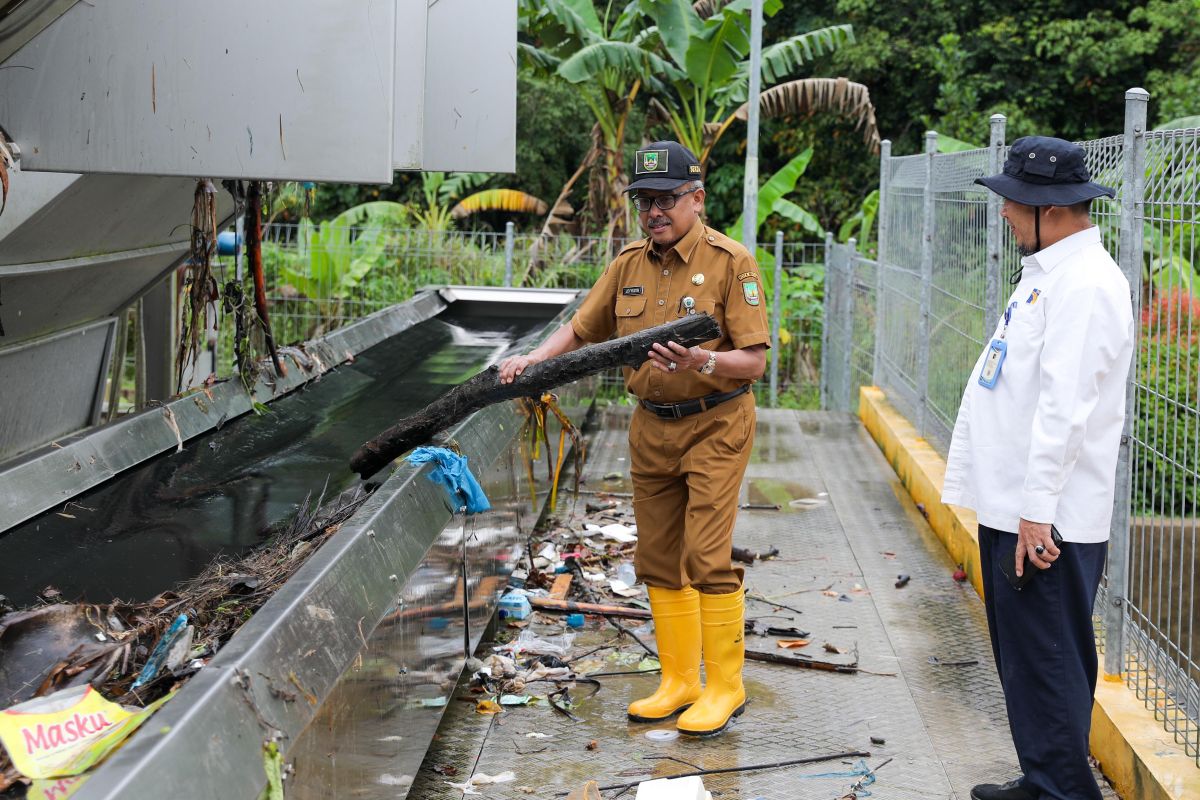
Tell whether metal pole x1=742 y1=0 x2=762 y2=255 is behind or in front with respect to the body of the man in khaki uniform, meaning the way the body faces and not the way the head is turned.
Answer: behind

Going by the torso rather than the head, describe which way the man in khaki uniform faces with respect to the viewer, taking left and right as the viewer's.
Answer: facing the viewer and to the left of the viewer

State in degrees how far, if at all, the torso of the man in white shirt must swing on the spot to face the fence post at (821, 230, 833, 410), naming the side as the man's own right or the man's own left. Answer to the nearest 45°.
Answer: approximately 90° to the man's own right

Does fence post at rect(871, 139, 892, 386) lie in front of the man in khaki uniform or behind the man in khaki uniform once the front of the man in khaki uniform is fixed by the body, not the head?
behind

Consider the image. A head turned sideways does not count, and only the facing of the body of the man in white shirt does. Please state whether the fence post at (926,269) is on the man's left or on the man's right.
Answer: on the man's right

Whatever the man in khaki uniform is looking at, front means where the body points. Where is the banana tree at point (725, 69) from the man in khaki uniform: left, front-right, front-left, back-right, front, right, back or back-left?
back-right

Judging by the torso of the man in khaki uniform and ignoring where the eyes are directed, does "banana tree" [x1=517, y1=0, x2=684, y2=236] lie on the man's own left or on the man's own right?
on the man's own right

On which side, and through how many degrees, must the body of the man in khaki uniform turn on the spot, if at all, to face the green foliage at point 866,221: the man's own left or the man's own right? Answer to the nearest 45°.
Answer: approximately 135° to the man's own right

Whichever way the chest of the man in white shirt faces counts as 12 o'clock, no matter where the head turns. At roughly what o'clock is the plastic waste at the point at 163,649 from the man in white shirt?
The plastic waste is roughly at 11 o'clock from the man in white shirt.

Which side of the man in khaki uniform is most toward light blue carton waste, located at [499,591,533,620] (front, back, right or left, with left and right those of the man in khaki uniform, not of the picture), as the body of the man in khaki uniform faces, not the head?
right

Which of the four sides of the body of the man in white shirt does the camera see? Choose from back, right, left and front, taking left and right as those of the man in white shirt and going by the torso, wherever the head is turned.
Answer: left

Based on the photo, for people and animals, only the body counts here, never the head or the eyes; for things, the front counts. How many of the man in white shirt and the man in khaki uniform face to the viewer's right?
0

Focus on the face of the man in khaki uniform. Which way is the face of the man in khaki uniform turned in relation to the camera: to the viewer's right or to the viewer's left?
to the viewer's left
